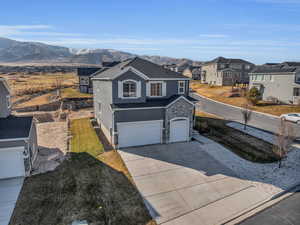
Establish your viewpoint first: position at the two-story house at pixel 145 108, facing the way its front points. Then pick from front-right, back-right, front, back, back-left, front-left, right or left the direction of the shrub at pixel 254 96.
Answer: back-left

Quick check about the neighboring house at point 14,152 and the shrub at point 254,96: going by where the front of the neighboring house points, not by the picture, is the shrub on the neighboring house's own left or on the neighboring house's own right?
on the neighboring house's own left

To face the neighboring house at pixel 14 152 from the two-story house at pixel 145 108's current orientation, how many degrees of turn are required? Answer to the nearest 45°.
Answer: approximately 45° to its right

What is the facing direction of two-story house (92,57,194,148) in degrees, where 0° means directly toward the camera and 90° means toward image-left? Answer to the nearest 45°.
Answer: approximately 0°

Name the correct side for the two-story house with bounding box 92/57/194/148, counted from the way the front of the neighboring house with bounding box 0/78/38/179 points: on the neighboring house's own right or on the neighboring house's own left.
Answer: on the neighboring house's own left

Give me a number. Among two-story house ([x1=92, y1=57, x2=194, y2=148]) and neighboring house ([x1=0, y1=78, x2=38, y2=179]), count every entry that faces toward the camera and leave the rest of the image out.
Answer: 2

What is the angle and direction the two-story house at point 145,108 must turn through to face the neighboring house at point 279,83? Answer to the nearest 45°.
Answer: approximately 135° to its left
